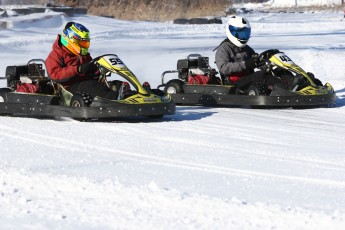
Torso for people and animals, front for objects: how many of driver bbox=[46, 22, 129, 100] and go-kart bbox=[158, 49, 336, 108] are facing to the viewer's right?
2

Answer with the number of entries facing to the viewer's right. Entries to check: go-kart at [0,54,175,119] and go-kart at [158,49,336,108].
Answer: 2

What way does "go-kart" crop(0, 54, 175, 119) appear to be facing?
to the viewer's right

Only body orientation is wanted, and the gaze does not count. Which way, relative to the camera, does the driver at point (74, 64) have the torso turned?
to the viewer's right

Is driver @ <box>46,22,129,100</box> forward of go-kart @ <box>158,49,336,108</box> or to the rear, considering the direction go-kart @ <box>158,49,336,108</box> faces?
to the rear

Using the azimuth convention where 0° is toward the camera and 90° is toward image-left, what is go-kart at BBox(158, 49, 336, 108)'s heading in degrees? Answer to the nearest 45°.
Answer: approximately 270°

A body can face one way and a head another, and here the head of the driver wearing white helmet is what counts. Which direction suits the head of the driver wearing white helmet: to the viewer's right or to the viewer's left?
to the viewer's right
